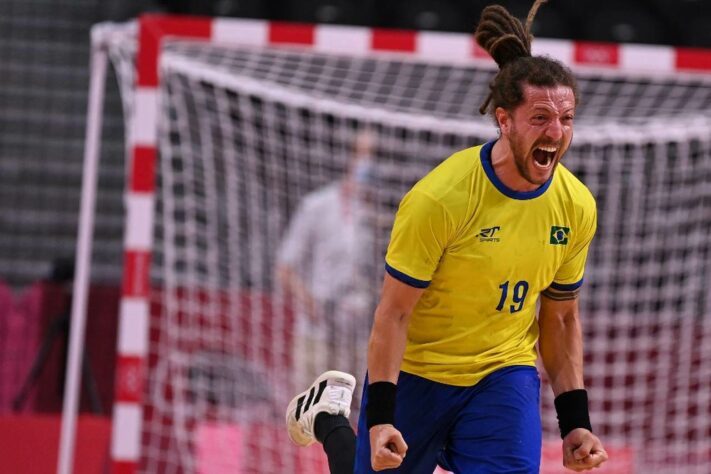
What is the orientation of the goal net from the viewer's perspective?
toward the camera

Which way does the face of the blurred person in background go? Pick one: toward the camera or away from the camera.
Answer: toward the camera

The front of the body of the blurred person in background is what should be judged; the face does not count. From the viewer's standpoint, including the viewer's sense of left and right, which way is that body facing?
facing the viewer and to the right of the viewer
